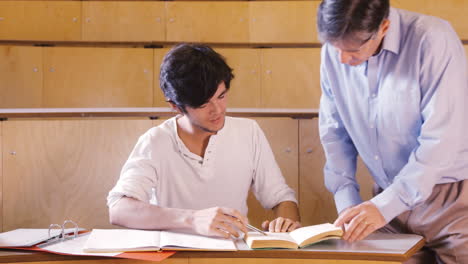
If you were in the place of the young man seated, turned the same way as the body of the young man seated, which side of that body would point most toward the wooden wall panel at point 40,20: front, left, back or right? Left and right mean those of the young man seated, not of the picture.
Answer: back

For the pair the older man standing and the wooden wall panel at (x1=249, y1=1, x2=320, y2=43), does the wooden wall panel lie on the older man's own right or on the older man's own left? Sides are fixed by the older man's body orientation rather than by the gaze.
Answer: on the older man's own right

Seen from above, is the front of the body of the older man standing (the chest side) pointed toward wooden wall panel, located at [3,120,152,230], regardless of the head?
no

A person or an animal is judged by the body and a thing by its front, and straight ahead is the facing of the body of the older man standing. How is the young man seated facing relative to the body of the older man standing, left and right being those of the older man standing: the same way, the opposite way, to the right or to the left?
to the left

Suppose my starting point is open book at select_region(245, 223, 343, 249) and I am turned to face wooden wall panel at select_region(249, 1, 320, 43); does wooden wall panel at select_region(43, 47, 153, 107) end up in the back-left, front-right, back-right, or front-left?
front-left

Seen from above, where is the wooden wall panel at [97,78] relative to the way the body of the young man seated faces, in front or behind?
behind

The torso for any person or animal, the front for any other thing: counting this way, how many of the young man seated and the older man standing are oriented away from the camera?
0

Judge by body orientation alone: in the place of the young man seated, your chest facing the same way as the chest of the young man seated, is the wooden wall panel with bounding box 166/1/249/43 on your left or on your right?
on your left

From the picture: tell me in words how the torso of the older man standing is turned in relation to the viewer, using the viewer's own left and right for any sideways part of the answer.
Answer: facing the viewer and to the left of the viewer

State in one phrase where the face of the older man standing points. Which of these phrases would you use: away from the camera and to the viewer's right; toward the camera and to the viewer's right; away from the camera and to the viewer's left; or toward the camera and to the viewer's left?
toward the camera and to the viewer's left

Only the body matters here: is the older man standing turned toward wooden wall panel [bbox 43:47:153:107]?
no

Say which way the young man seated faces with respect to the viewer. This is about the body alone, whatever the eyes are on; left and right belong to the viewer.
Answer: facing the viewer and to the right of the viewer

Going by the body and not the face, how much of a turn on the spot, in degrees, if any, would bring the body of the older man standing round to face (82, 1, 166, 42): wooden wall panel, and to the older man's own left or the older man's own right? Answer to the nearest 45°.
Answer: approximately 90° to the older man's own right
